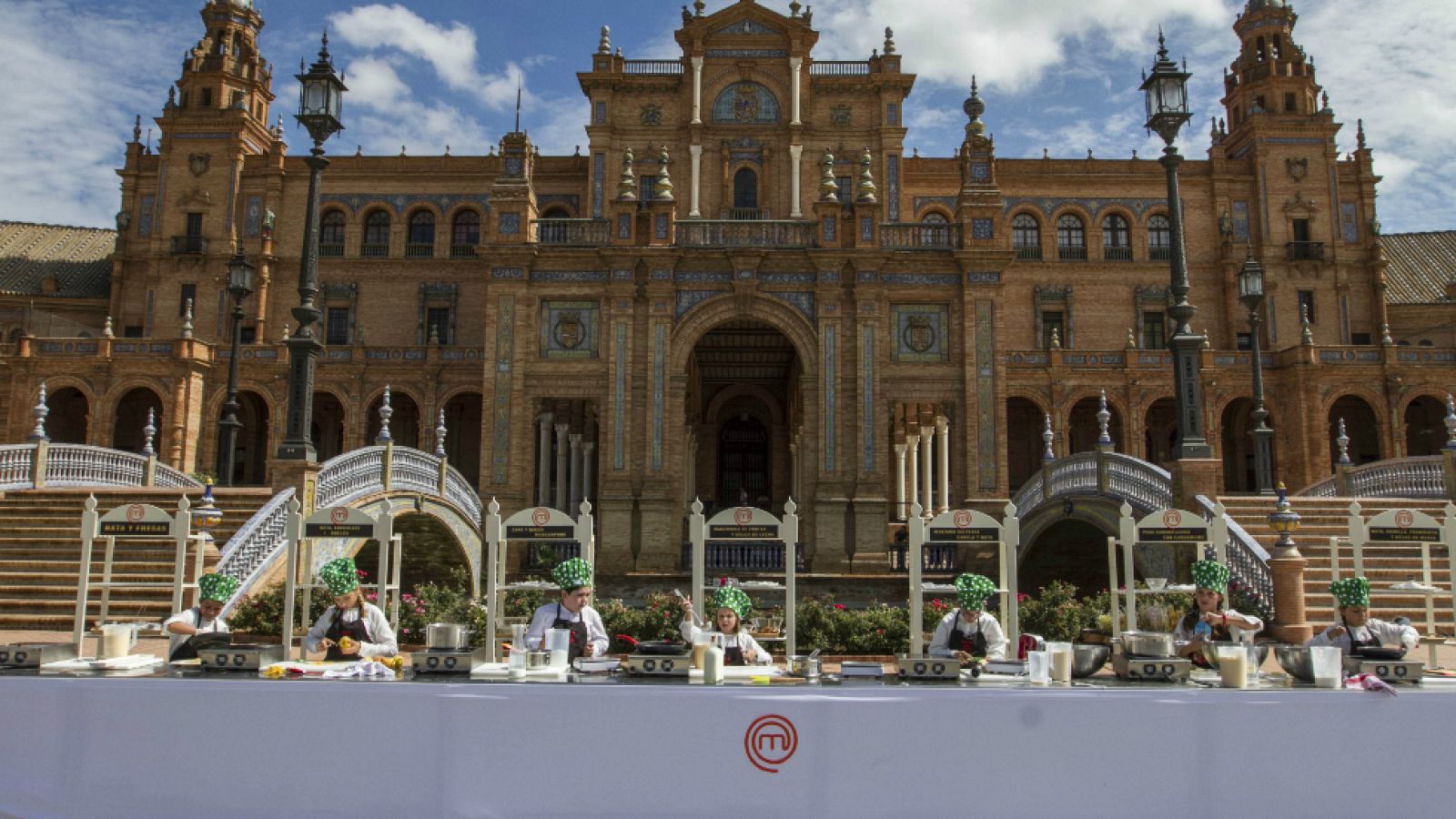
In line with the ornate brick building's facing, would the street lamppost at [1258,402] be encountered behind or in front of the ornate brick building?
in front

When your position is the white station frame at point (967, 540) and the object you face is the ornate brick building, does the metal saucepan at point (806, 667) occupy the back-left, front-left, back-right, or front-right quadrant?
back-left

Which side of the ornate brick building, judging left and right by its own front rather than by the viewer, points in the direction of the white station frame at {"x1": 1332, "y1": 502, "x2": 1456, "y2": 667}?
front

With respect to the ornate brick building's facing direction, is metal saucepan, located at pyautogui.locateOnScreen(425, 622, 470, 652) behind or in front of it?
in front

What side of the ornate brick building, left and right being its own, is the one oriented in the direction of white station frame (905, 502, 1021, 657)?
front

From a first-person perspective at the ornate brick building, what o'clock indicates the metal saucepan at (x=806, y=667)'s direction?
The metal saucepan is roughly at 12 o'clock from the ornate brick building.

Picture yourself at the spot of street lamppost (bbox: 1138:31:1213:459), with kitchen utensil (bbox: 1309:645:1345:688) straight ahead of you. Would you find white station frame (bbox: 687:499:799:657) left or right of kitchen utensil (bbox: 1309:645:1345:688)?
right

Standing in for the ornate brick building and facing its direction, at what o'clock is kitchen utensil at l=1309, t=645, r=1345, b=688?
The kitchen utensil is roughly at 12 o'clock from the ornate brick building.

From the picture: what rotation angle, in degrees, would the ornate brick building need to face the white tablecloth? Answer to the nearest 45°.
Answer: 0° — it already faces it

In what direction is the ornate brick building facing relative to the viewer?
toward the camera

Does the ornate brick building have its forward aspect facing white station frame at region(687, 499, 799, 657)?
yes

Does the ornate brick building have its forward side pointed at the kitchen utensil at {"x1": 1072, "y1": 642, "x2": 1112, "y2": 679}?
yes

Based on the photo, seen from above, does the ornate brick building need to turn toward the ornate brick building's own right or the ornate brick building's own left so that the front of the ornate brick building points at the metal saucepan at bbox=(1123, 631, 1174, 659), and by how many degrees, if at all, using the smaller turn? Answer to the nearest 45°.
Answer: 0° — it already faces it

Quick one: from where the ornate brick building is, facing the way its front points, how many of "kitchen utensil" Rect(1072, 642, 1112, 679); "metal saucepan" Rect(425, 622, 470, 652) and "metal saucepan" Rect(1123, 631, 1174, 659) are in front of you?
3
